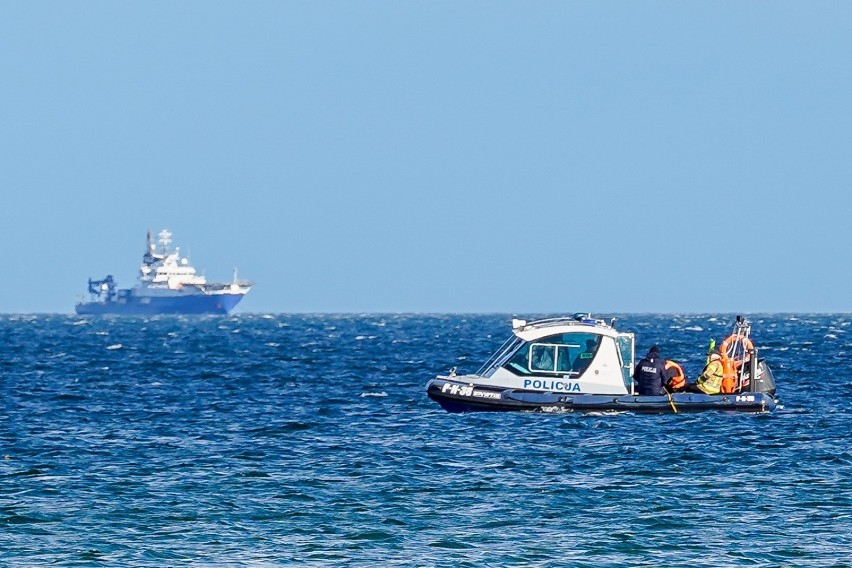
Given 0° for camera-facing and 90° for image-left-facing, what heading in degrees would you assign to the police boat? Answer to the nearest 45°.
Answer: approximately 90°

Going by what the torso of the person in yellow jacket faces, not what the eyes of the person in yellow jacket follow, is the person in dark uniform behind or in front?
in front

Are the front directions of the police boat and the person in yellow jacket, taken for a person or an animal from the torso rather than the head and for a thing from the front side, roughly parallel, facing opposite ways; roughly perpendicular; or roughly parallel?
roughly parallel

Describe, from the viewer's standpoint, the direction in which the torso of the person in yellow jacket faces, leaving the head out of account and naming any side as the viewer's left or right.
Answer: facing to the left of the viewer
